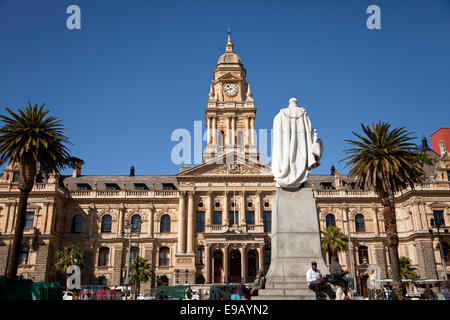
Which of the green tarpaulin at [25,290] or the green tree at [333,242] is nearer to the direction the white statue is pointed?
the green tree

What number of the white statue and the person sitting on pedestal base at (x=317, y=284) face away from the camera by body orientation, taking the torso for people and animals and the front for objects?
1

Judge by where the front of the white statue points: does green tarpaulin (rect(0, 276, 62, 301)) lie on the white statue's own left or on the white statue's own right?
on the white statue's own left

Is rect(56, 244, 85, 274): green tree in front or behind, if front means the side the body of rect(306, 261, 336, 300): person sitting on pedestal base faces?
behind

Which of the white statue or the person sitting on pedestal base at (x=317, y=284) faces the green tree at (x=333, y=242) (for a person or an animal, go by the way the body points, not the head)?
the white statue

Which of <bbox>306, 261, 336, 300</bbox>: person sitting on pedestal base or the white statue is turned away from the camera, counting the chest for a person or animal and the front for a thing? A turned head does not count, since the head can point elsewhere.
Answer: the white statue

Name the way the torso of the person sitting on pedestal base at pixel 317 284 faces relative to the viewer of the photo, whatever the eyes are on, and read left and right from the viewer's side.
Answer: facing the viewer and to the right of the viewer

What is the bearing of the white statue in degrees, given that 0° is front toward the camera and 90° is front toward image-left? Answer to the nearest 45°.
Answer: approximately 180°
